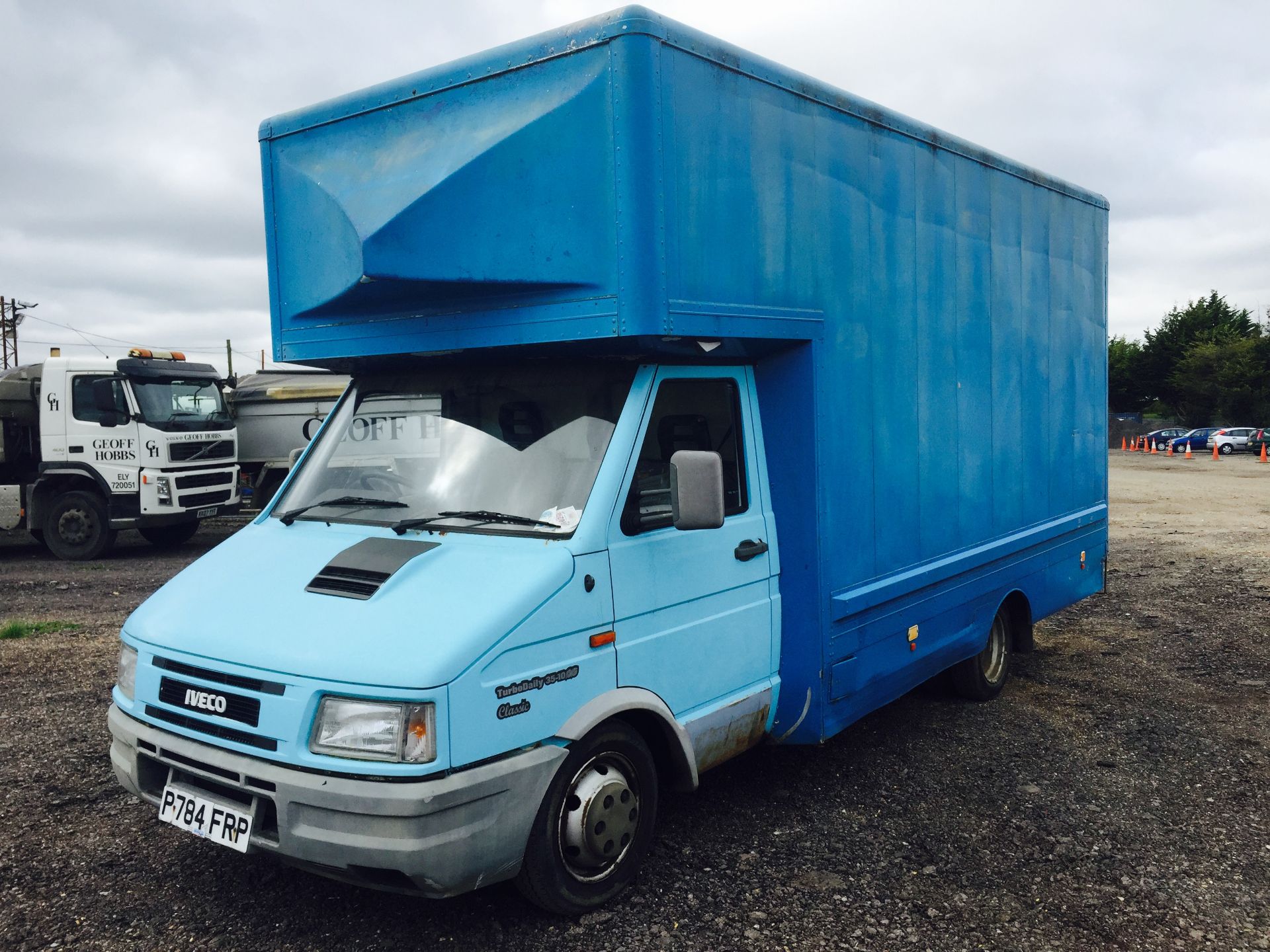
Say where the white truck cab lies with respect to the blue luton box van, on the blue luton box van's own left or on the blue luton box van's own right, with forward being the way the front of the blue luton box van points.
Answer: on the blue luton box van's own right

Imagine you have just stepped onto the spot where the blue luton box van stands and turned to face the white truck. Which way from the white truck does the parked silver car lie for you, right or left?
right

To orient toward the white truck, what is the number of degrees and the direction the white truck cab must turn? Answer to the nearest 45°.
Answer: approximately 90° to its left

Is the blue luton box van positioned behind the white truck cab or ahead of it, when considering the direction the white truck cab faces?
ahead

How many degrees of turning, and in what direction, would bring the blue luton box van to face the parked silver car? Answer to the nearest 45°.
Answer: approximately 180°

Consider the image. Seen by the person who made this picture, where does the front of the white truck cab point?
facing the viewer and to the right of the viewer

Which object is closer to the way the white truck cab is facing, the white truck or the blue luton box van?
the blue luton box van

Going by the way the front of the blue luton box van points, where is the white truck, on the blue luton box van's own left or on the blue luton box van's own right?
on the blue luton box van's own right

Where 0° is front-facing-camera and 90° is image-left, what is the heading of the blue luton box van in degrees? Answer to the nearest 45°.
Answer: approximately 45°
